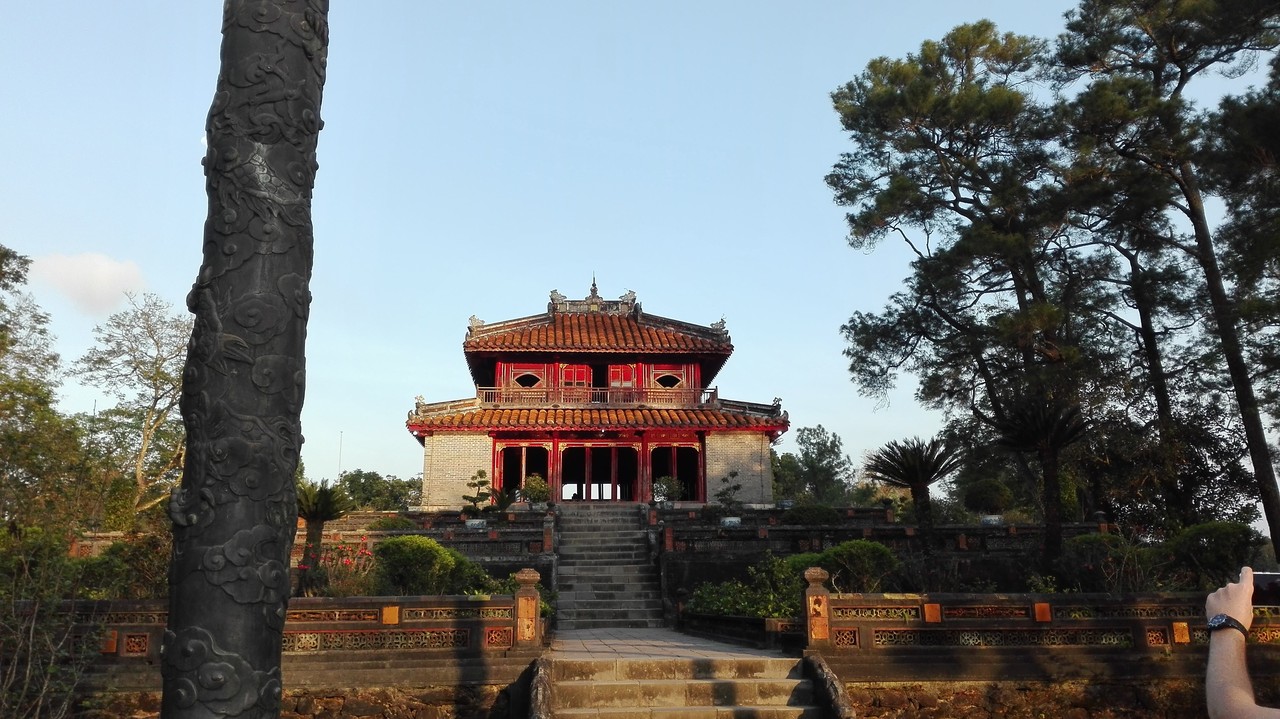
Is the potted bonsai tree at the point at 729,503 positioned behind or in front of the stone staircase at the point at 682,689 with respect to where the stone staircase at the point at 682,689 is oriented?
behind

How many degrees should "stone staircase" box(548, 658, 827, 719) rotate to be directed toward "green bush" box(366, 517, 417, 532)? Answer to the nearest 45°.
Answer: approximately 135° to its right

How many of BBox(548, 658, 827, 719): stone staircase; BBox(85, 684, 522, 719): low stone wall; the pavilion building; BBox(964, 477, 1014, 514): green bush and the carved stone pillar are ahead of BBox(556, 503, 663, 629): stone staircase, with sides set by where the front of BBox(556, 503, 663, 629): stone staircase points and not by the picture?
3

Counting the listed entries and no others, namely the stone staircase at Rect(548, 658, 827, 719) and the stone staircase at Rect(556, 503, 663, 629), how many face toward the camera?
2

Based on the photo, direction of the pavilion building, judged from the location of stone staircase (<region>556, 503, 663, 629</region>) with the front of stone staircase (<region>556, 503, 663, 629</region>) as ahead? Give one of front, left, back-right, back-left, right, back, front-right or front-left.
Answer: back

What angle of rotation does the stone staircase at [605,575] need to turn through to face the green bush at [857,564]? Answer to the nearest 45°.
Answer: approximately 45° to its left

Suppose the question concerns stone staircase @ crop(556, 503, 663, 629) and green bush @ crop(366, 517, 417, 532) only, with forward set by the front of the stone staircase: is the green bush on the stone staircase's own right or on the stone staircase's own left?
on the stone staircase's own right

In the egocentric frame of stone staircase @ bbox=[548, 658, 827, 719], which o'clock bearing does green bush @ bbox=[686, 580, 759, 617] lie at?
The green bush is roughly at 6 o'clock from the stone staircase.
